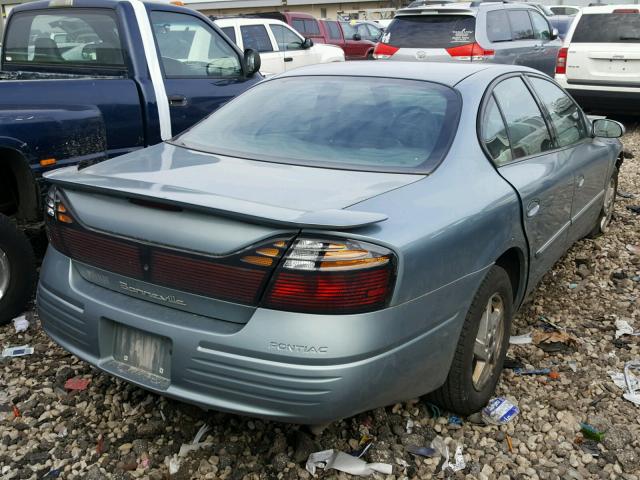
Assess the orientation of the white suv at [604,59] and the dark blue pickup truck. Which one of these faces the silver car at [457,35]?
the dark blue pickup truck

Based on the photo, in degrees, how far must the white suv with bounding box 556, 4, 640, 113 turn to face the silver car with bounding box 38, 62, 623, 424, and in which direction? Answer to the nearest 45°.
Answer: approximately 180°

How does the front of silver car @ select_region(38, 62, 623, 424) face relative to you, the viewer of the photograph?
facing away from the viewer and to the right of the viewer

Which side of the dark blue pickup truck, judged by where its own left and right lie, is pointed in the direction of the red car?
front

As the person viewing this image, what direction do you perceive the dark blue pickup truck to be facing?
facing away from the viewer and to the right of the viewer

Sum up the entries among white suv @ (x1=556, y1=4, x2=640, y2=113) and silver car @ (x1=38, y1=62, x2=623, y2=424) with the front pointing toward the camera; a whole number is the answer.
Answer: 0

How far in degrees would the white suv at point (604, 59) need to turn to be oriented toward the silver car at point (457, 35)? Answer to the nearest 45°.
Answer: approximately 90° to its left

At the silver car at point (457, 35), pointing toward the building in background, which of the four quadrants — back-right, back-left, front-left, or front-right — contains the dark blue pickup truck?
back-left

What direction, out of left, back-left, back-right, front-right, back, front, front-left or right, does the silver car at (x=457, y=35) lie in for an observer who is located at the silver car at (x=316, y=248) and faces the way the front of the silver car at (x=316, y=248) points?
front-left

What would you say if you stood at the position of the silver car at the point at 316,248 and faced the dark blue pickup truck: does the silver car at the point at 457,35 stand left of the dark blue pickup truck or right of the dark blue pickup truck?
right

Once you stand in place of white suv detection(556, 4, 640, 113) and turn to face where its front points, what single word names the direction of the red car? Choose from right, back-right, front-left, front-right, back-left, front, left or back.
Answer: front-left

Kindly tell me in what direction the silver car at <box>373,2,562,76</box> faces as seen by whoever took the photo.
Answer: facing away from the viewer and to the right of the viewer

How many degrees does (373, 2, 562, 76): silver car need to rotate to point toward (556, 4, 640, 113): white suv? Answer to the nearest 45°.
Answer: approximately 45° to its right

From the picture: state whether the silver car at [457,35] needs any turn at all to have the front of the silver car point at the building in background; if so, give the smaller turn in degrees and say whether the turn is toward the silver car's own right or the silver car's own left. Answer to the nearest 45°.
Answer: approximately 45° to the silver car's own left

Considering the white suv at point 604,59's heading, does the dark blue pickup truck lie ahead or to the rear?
to the rear

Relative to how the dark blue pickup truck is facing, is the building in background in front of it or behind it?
in front

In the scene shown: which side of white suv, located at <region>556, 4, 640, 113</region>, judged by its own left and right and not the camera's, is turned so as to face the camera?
back
